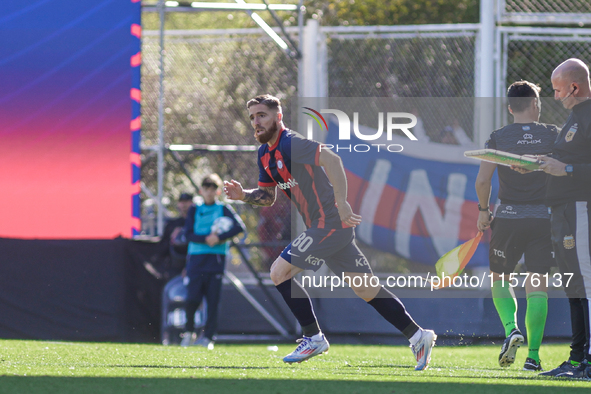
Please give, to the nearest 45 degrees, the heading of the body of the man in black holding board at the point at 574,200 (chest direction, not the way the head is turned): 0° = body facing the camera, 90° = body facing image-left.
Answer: approximately 90°

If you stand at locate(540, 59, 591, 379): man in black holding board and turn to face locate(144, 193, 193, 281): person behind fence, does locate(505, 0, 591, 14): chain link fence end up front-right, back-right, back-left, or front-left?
front-right

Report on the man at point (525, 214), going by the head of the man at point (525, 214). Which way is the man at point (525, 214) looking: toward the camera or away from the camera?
away from the camera

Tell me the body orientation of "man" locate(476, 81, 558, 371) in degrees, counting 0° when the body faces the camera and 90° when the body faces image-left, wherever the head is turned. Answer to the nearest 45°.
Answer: approximately 180°

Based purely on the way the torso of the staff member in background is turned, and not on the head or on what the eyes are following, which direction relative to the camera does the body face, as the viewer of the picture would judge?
toward the camera

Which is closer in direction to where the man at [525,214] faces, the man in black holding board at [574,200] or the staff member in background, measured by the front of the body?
the staff member in background

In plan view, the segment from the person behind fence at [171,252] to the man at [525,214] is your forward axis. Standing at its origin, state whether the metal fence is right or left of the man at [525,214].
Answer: left

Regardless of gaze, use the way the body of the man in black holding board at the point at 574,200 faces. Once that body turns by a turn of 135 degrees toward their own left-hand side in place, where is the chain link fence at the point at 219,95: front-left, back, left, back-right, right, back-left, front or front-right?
back

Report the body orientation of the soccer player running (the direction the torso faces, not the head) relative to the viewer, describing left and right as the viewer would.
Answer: facing the viewer and to the left of the viewer

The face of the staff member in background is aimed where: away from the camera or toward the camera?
toward the camera

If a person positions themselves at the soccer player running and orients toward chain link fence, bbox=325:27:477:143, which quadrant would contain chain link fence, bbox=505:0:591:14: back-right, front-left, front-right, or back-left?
front-right

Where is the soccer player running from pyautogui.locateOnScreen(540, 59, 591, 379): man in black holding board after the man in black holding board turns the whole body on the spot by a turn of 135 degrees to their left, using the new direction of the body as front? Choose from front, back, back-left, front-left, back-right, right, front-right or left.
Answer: back-right

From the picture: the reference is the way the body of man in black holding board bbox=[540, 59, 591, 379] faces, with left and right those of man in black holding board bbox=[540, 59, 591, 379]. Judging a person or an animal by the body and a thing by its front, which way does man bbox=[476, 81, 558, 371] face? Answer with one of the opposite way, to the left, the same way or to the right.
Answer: to the right

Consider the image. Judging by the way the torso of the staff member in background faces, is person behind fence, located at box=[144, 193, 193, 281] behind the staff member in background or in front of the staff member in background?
behind

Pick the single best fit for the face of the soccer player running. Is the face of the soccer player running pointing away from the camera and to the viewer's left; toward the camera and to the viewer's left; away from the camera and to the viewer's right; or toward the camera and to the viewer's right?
toward the camera and to the viewer's left
